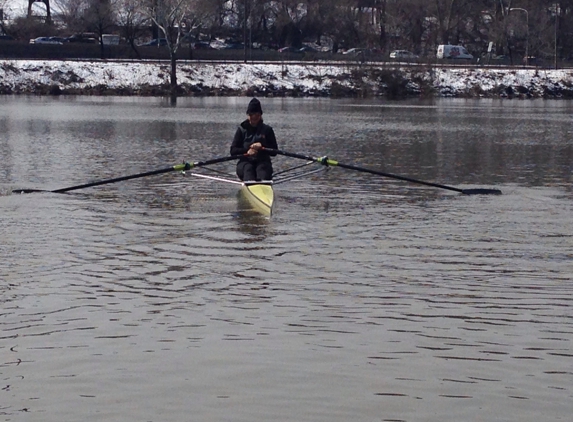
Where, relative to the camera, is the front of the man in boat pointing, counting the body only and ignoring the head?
toward the camera

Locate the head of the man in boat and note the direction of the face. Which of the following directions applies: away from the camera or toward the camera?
toward the camera
